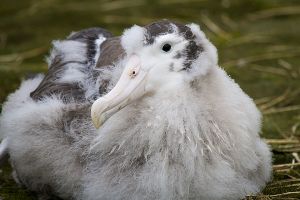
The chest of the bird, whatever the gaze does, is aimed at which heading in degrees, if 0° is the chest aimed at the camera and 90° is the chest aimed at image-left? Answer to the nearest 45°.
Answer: approximately 315°
